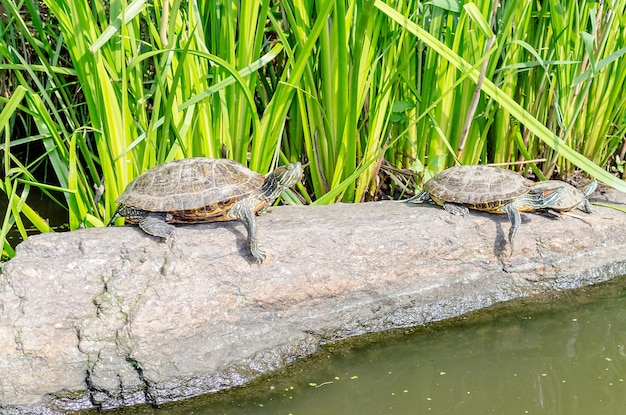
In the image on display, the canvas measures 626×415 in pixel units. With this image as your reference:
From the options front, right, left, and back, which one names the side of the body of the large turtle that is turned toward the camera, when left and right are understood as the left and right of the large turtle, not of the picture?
right

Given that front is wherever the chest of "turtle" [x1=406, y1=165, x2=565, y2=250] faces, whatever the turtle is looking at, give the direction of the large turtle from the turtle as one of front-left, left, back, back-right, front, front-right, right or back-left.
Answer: back-right

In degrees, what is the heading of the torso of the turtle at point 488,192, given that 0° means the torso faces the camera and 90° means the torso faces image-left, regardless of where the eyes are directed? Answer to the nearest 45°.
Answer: approximately 270°

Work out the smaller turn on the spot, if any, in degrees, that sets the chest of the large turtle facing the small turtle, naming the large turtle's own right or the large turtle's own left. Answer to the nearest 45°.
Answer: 0° — it already faces it

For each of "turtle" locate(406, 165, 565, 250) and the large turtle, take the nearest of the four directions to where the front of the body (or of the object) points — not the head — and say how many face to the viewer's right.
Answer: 2
